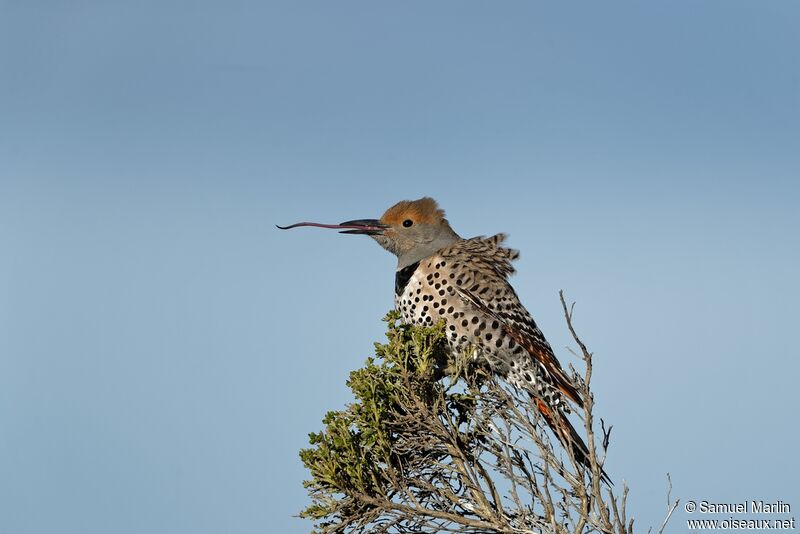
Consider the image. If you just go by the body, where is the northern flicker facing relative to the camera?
to the viewer's left
